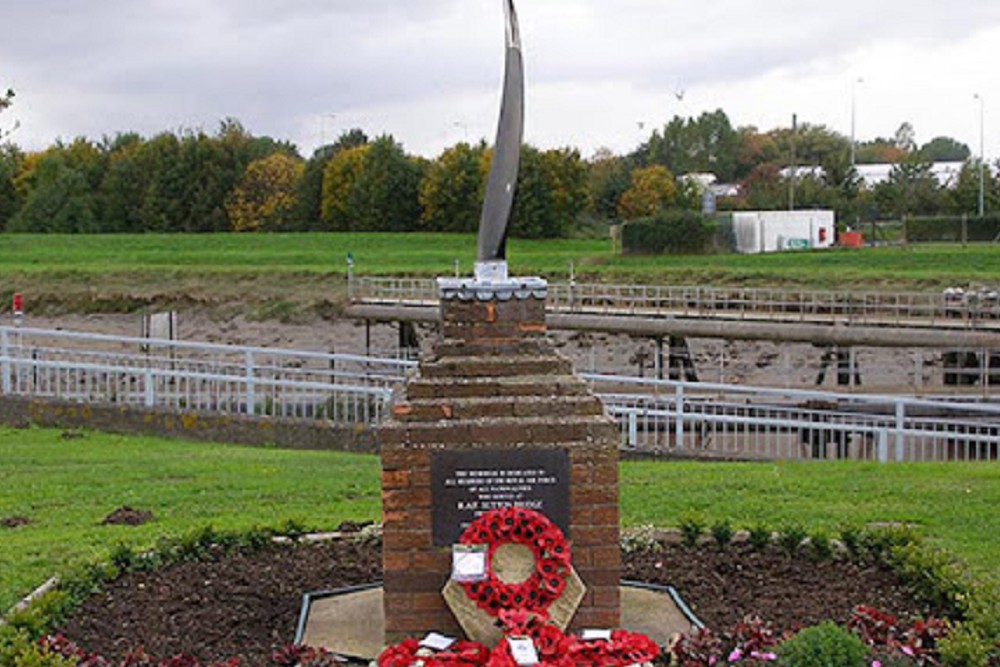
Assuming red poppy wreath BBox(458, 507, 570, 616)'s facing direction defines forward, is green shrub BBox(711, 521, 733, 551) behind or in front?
behind

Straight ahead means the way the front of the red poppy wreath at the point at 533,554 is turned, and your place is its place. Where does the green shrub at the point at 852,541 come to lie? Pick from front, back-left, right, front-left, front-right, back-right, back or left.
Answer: back-left

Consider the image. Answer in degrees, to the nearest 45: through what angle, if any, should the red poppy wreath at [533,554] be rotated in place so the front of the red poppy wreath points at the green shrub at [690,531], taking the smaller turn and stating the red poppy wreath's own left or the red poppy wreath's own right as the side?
approximately 135° to the red poppy wreath's own left

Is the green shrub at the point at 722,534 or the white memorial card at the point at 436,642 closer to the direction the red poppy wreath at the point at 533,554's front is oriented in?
the white memorial card

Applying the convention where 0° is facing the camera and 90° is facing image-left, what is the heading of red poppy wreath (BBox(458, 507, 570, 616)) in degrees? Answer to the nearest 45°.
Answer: approximately 0°

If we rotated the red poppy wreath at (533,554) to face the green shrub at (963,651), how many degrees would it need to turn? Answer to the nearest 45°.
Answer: approximately 90° to its left

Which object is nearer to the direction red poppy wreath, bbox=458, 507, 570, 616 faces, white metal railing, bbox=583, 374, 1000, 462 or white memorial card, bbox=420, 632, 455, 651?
the white memorial card

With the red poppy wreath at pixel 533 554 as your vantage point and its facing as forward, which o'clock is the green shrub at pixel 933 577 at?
The green shrub is roughly at 8 o'clock from the red poppy wreath.

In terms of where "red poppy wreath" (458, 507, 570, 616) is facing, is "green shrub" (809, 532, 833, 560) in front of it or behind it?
behind

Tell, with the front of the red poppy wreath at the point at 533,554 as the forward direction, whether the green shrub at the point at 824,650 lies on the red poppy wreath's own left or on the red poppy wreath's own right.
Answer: on the red poppy wreath's own left

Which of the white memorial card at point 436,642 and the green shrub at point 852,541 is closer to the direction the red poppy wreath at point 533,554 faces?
the white memorial card

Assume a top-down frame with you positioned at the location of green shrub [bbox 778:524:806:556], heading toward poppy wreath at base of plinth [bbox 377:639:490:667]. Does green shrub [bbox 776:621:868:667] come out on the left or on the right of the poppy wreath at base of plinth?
left
